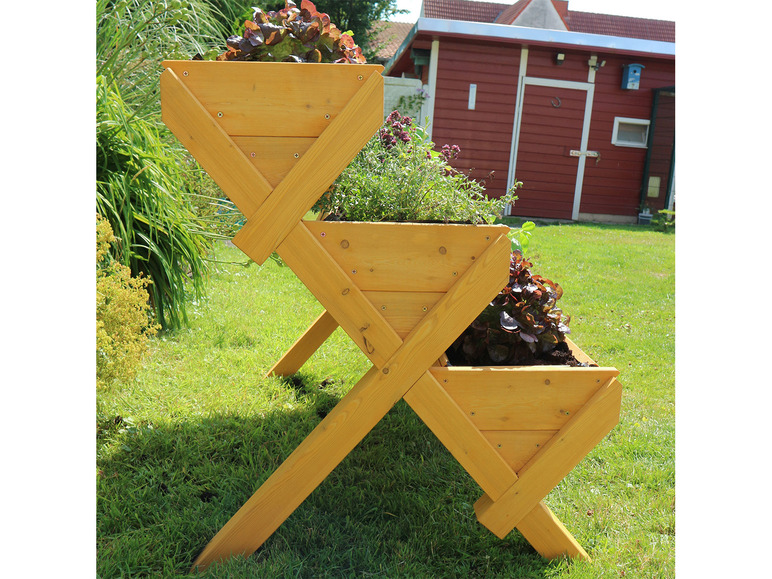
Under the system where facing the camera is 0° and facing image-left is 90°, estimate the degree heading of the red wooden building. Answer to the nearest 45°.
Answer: approximately 0°

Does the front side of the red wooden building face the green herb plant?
yes

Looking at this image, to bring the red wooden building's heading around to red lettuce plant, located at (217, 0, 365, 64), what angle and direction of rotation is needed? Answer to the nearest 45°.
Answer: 0° — it already faces it

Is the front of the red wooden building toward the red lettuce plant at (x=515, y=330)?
yes

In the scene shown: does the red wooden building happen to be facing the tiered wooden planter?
yes
